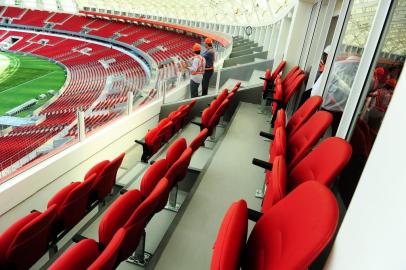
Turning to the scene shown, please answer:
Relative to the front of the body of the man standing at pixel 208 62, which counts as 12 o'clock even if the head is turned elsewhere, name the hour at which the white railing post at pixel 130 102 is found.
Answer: The white railing post is roughly at 10 o'clock from the man standing.

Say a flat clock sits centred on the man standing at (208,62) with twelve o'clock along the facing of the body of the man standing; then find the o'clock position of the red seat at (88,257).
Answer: The red seat is roughly at 9 o'clock from the man standing.

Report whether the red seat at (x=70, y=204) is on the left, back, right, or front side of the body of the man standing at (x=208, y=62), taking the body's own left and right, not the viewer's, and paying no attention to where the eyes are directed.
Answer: left

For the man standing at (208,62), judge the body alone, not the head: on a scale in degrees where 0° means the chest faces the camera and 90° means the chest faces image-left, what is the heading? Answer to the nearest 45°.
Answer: approximately 90°
